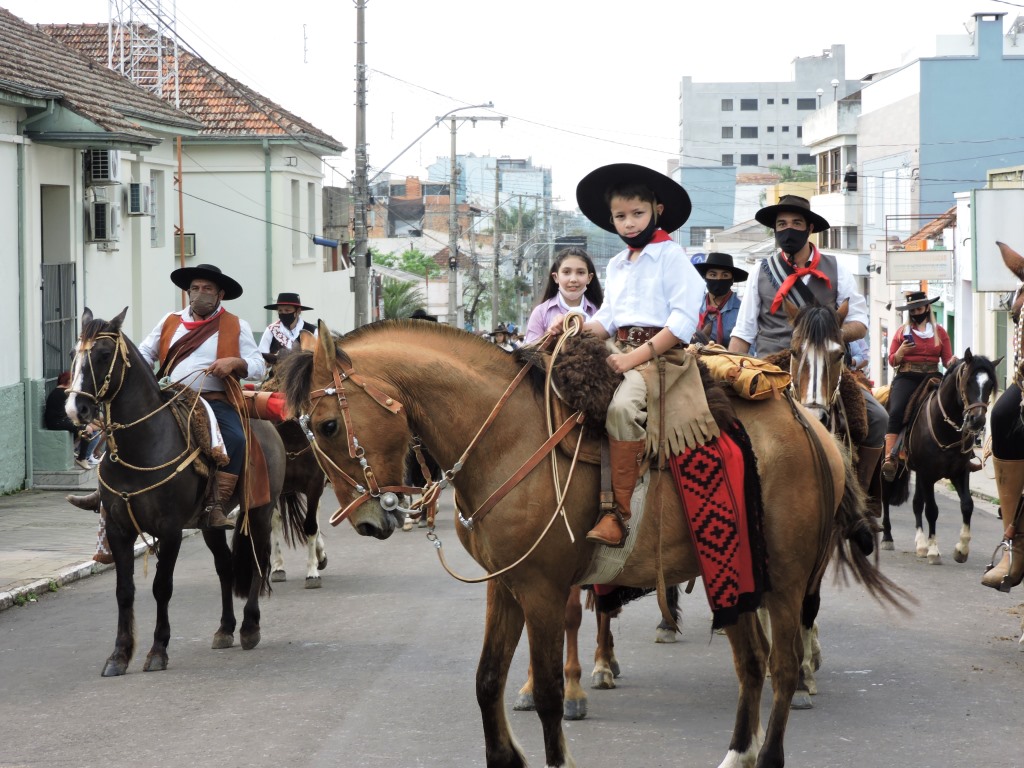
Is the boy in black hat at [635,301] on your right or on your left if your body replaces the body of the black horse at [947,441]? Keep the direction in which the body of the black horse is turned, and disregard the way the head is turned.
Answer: on your right

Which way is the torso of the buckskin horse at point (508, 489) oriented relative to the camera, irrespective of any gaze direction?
to the viewer's left

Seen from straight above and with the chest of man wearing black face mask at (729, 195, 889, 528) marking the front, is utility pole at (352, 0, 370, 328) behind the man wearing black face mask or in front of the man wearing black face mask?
behind

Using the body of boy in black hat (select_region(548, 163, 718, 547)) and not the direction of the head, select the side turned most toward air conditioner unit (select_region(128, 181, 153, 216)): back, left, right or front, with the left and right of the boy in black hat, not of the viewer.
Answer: right

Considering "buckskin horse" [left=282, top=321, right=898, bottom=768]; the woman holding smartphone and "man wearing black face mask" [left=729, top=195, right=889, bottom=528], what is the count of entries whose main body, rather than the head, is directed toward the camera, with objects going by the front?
2

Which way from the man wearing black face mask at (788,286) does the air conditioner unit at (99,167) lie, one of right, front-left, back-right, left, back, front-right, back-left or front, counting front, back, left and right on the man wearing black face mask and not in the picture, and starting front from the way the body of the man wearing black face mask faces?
back-right

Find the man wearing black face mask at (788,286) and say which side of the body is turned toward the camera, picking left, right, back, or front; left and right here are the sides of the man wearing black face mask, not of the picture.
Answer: front

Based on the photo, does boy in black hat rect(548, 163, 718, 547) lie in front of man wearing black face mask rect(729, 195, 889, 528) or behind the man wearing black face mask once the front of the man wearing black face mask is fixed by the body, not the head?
in front

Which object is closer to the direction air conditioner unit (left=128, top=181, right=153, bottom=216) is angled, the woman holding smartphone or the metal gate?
the woman holding smartphone

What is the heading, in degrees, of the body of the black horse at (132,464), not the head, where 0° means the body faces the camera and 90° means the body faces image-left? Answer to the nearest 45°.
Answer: approximately 45°

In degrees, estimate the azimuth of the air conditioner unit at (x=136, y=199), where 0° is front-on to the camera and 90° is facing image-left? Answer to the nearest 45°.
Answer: approximately 315°

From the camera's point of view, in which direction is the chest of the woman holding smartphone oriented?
toward the camera

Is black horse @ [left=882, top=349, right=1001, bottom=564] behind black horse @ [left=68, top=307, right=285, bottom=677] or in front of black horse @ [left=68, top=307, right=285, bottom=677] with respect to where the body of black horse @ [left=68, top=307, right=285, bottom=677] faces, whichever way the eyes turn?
behind
